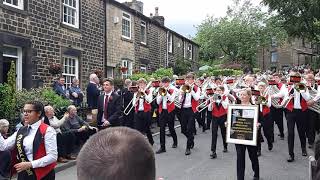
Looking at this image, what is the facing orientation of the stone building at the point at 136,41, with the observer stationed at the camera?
facing the viewer and to the right of the viewer

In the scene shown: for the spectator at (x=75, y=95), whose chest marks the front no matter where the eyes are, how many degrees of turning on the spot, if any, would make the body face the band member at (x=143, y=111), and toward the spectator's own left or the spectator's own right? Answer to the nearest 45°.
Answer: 0° — they already face them

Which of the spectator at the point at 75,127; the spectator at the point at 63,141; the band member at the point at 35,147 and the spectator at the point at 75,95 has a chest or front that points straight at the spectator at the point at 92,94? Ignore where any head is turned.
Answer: the spectator at the point at 75,95

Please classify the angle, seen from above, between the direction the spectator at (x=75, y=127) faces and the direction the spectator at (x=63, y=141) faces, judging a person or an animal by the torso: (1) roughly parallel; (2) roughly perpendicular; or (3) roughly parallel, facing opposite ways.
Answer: roughly parallel

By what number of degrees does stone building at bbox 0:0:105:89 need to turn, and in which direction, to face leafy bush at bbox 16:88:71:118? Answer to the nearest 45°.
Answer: approximately 45° to its right

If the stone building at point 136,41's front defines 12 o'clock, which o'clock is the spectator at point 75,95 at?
The spectator is roughly at 2 o'clock from the stone building.

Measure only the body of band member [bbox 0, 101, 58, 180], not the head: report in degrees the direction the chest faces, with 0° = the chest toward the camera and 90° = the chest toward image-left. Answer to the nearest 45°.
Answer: approximately 45°

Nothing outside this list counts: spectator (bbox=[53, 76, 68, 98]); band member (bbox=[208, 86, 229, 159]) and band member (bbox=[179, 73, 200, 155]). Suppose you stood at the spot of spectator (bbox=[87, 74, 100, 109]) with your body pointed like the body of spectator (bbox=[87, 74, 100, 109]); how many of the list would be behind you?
1

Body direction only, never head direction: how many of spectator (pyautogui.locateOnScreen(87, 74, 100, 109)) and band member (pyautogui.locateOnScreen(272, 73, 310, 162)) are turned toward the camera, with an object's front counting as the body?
1

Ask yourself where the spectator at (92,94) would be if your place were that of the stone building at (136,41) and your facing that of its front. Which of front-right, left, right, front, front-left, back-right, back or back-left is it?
front-right

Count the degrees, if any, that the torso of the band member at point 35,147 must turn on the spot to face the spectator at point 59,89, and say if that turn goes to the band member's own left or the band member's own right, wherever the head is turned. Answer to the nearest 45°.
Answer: approximately 135° to the band member's own right

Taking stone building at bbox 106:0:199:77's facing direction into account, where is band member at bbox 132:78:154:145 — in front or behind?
in front

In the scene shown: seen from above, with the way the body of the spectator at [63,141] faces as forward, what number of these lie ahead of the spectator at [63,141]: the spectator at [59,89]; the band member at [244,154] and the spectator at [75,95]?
1

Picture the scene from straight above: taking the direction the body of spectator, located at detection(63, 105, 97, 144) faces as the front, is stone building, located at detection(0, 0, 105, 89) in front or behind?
behind

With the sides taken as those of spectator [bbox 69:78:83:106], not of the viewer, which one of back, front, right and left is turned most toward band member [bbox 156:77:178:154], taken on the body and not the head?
front

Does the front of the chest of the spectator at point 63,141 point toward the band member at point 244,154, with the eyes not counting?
yes

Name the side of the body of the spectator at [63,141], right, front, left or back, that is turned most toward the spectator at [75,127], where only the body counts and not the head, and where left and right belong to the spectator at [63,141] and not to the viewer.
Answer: left
